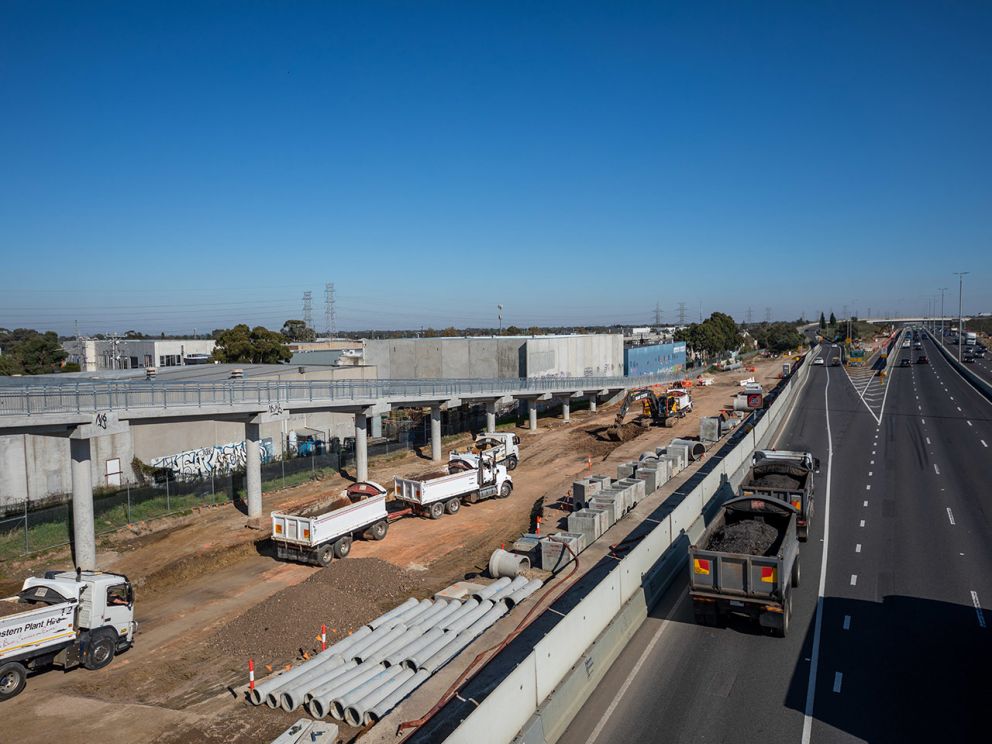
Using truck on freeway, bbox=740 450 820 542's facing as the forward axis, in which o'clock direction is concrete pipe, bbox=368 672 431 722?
The concrete pipe is roughly at 7 o'clock from the truck on freeway.

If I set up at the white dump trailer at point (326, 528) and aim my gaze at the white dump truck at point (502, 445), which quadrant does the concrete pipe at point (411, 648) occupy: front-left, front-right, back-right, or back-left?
back-right

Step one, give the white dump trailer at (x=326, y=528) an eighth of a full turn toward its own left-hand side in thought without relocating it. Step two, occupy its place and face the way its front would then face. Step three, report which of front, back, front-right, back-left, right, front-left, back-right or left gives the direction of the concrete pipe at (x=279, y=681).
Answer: back

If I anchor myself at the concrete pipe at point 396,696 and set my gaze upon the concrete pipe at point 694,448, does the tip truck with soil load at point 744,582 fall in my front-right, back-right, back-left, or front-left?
front-right

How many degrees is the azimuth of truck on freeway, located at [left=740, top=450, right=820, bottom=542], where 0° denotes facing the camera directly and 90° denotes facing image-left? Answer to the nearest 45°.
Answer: approximately 180°

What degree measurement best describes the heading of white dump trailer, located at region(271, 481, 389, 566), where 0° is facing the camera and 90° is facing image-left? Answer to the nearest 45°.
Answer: approximately 225°

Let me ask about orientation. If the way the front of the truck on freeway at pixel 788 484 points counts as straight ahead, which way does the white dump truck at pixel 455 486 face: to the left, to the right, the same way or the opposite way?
the same way

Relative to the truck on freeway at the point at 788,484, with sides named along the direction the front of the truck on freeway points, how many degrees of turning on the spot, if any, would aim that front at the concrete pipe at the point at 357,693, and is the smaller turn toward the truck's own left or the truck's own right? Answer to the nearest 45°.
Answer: approximately 135° to the truck's own left

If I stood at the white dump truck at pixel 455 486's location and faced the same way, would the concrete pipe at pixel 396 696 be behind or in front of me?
behind

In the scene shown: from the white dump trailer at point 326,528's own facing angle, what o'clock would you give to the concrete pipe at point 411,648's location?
The concrete pipe is roughly at 4 o'clock from the white dump trailer.

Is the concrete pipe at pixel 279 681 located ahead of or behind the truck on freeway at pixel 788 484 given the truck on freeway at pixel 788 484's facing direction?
behind

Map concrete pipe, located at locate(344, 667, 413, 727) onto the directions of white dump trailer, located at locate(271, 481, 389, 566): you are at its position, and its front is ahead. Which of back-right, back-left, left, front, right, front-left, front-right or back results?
back-right

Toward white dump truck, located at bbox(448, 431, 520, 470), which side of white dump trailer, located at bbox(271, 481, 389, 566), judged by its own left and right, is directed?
front

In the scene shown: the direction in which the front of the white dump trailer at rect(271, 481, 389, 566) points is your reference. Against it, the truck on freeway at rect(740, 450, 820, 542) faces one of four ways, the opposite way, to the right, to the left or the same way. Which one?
the same way

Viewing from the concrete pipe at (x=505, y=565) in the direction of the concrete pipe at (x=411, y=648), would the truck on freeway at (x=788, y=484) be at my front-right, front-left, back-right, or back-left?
back-left

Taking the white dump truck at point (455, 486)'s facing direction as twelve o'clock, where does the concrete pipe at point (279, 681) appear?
The concrete pipe is roughly at 5 o'clock from the white dump truck.

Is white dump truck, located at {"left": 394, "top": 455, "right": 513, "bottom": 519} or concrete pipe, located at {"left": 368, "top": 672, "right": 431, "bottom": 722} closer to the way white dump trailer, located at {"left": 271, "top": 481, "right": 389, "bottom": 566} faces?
the white dump truck

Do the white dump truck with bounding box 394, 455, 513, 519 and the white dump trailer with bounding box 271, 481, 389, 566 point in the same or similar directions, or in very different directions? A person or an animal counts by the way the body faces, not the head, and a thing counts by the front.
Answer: same or similar directions
